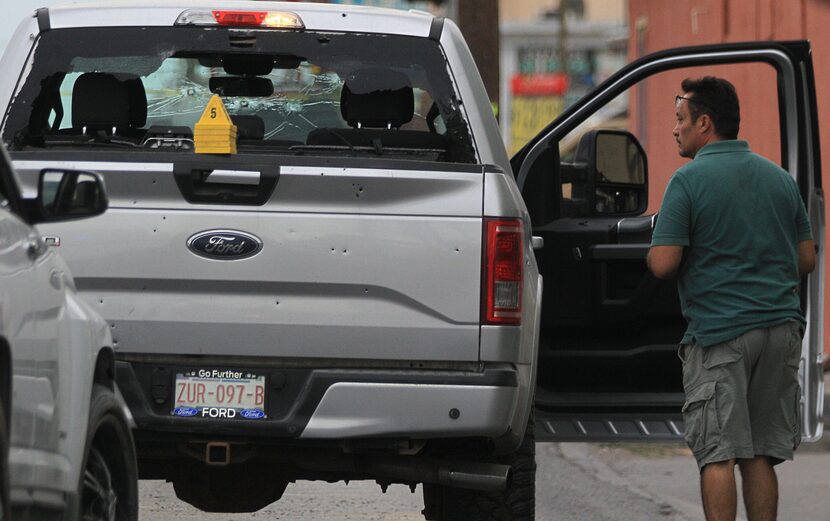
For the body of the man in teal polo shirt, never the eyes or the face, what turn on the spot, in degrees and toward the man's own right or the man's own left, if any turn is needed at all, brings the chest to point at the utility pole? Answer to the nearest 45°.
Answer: approximately 45° to the man's own right

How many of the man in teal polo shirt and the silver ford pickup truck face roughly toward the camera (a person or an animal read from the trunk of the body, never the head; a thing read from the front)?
0

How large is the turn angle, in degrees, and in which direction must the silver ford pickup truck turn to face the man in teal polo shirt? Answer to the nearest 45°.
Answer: approximately 90° to its right

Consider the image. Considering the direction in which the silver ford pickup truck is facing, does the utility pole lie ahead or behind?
ahead

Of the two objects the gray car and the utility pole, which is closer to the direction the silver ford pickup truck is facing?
the utility pole

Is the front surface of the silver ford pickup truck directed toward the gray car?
no

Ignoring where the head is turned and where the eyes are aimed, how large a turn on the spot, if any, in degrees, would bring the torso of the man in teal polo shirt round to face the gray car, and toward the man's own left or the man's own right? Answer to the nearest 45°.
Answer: approximately 90° to the man's own left

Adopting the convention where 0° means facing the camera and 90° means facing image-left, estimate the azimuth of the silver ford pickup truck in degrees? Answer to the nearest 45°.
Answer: approximately 180°

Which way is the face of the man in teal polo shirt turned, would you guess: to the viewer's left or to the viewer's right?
to the viewer's left

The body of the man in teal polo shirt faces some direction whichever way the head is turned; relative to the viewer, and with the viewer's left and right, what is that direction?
facing away from the viewer and to the left of the viewer

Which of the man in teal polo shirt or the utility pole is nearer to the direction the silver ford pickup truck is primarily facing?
the utility pole

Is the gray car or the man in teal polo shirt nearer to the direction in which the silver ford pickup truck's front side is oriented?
the man in teal polo shirt
